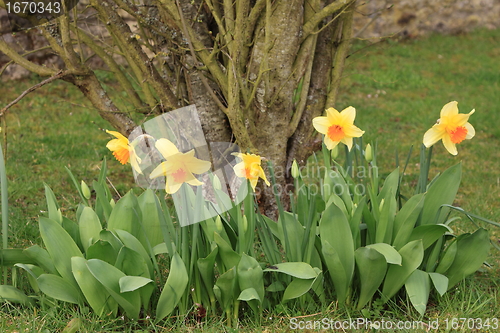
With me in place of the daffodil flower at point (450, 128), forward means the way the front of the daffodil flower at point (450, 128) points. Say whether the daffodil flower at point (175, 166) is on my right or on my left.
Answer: on my right

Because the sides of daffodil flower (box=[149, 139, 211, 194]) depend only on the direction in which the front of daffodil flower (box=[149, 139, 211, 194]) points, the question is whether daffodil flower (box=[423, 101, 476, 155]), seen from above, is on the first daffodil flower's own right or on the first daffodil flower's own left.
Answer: on the first daffodil flower's own left

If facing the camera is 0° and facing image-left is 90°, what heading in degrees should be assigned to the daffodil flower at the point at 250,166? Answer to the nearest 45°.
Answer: approximately 45°

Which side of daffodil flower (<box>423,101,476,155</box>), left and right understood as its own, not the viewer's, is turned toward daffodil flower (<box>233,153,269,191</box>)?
right

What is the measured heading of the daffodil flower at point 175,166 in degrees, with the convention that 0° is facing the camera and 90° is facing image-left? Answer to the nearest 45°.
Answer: approximately 0°
